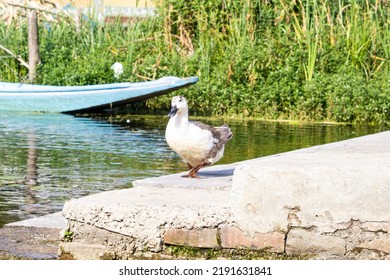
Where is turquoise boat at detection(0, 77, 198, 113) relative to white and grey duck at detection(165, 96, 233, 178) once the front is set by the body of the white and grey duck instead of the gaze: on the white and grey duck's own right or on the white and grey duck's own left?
on the white and grey duck's own right

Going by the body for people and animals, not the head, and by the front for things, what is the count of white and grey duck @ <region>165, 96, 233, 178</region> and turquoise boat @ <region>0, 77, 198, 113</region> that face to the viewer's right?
1

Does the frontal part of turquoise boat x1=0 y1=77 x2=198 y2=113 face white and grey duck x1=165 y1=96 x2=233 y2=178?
no

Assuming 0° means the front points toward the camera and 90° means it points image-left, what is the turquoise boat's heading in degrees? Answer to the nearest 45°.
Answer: approximately 270°

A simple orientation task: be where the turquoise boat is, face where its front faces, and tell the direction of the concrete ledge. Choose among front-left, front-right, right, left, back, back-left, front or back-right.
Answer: right
